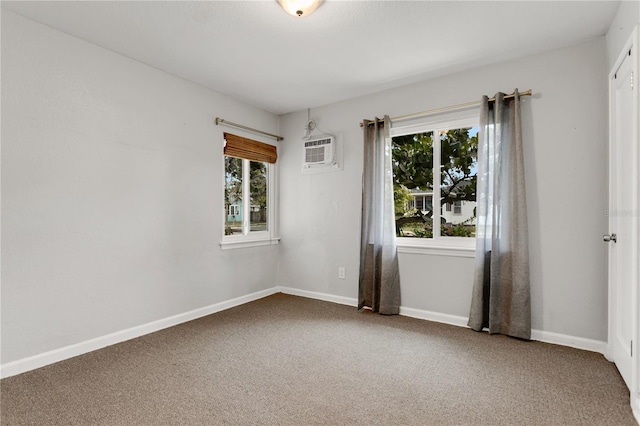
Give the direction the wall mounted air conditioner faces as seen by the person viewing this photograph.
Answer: facing the viewer and to the left of the viewer

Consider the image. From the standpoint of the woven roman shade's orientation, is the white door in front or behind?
in front

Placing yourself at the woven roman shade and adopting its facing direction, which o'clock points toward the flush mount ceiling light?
The flush mount ceiling light is roughly at 1 o'clock from the woven roman shade.

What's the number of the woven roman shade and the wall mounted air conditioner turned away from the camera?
0

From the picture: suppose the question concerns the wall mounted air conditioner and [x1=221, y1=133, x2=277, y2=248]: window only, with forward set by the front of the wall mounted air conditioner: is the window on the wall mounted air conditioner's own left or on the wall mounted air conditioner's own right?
on the wall mounted air conditioner's own right

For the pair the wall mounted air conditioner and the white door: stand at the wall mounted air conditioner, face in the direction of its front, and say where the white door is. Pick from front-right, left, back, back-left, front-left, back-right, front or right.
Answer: left

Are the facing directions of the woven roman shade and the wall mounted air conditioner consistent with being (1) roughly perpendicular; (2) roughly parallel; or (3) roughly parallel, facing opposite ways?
roughly perpendicular

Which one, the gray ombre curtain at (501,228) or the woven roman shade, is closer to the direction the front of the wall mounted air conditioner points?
the woven roman shade

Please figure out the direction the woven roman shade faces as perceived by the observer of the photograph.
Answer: facing the viewer and to the right of the viewer

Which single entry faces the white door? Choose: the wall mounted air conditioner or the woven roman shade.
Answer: the woven roman shade

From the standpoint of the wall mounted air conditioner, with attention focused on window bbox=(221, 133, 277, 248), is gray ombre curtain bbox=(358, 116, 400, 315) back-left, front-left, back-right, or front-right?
back-left

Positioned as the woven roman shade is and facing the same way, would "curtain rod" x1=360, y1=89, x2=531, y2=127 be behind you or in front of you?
in front

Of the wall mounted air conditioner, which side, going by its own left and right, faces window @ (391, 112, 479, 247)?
left
